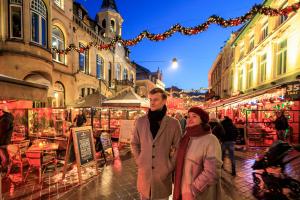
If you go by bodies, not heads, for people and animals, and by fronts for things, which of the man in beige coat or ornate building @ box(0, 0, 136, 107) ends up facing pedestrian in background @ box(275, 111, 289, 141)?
the ornate building

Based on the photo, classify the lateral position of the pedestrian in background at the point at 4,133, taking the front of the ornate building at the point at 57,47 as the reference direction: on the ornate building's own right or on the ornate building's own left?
on the ornate building's own right

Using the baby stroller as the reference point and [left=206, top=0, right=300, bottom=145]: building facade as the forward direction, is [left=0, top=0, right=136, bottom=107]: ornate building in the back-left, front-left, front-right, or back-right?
front-left

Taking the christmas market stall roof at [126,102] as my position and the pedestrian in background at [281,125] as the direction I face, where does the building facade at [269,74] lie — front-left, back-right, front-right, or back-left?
front-left

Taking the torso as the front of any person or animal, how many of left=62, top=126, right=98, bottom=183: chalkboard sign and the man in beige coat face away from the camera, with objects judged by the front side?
0

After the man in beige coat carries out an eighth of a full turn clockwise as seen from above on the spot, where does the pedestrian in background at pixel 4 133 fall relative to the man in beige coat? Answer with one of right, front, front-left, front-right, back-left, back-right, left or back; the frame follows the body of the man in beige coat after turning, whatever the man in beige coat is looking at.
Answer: right

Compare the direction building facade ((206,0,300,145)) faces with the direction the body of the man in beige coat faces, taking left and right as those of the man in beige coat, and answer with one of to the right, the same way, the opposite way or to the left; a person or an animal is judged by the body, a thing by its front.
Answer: to the right

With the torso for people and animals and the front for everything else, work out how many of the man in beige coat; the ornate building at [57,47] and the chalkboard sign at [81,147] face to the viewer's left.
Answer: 0

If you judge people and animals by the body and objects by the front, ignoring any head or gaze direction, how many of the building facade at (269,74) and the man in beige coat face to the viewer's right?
0

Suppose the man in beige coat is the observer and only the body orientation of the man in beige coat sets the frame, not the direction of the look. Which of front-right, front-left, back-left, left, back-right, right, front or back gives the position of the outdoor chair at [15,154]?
back-right

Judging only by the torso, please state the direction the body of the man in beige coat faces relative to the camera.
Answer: toward the camera

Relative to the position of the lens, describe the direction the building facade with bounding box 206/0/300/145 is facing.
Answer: facing the viewer and to the left of the viewer

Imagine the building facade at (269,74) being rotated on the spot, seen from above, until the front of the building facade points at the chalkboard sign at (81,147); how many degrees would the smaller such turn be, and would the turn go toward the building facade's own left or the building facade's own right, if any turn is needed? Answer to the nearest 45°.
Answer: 0° — it already faces it

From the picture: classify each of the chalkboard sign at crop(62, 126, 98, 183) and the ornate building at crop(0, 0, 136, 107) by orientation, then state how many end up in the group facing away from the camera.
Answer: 0

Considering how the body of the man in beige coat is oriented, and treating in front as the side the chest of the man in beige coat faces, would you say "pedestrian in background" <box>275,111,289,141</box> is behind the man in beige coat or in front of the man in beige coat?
behind
